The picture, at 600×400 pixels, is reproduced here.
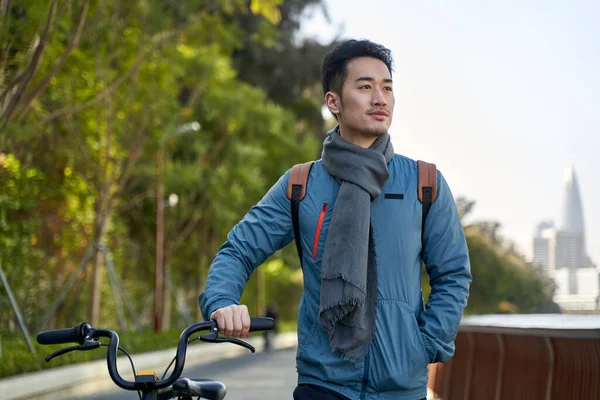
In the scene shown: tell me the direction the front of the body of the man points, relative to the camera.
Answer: toward the camera

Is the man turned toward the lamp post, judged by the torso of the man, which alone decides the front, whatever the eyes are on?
no

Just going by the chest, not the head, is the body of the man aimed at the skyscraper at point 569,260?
no

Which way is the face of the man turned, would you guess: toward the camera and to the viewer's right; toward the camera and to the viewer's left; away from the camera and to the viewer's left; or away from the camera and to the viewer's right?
toward the camera and to the viewer's right
